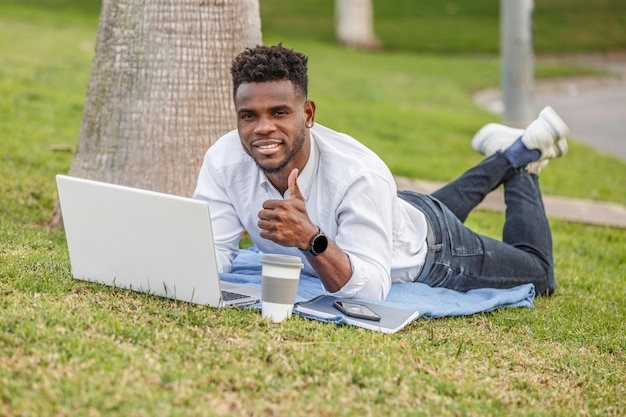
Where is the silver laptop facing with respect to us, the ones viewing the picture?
facing away from the viewer and to the right of the viewer

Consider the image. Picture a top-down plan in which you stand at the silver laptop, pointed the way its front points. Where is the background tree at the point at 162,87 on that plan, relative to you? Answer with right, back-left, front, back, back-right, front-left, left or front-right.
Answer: front-left

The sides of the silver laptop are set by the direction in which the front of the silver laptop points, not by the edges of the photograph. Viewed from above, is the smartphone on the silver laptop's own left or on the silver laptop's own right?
on the silver laptop's own right

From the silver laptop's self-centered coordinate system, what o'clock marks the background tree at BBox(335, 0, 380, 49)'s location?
The background tree is roughly at 11 o'clock from the silver laptop.

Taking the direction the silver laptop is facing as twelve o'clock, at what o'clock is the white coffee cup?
The white coffee cup is roughly at 2 o'clock from the silver laptop.
